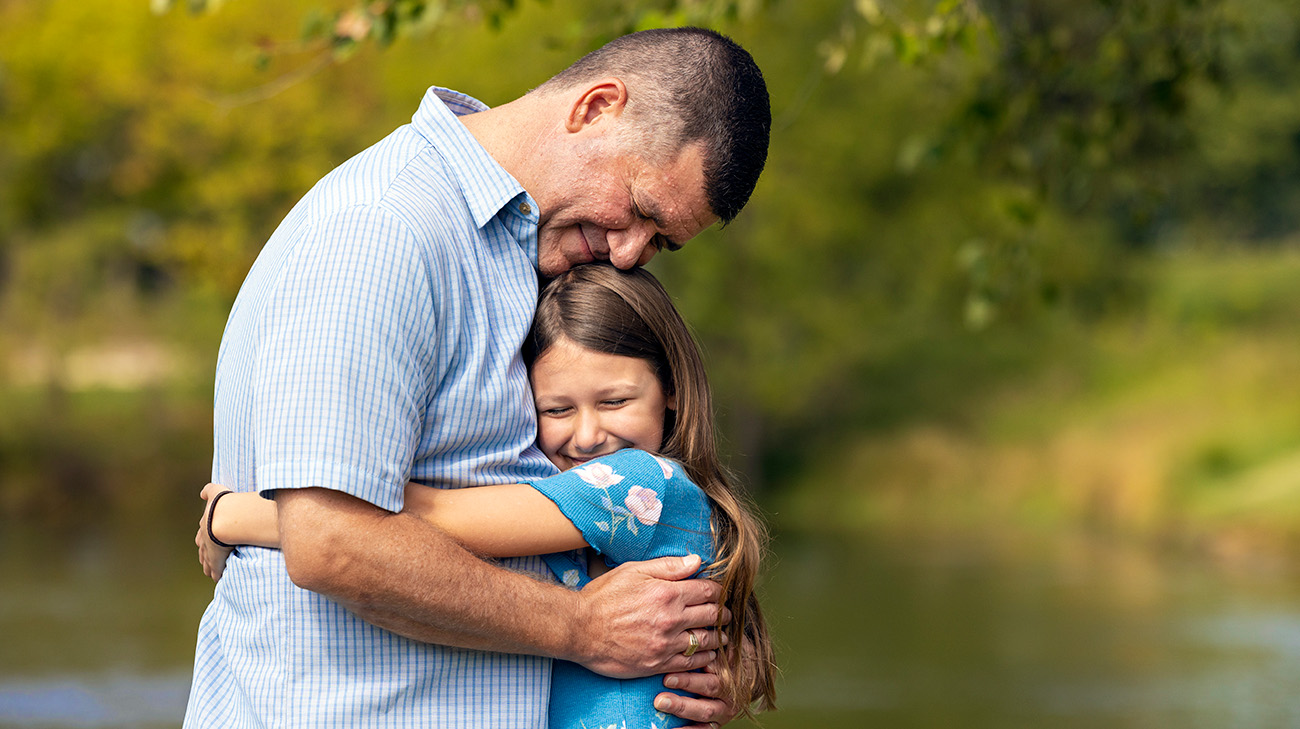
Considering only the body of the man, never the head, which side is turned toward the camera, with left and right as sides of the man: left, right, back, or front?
right

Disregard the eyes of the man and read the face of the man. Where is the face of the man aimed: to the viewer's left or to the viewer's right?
to the viewer's right

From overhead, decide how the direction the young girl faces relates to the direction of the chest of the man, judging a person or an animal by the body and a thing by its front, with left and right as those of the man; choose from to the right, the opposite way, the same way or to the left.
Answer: the opposite way

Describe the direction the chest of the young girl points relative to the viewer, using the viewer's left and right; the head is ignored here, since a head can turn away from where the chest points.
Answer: facing to the left of the viewer
